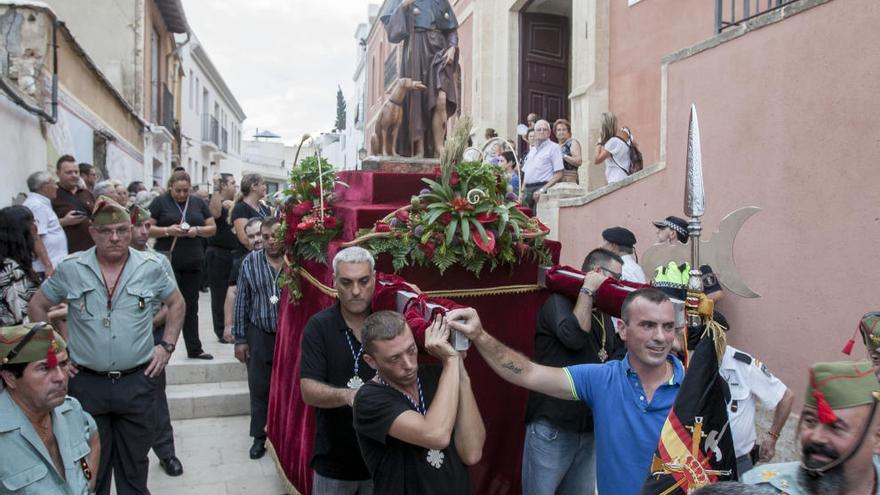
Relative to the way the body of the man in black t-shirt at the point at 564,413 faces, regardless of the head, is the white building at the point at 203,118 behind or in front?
behind

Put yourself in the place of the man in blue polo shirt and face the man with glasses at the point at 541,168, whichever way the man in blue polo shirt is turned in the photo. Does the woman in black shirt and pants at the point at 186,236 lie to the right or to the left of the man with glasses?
left

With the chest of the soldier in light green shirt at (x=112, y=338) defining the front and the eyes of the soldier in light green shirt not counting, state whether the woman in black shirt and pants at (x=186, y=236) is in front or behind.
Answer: behind

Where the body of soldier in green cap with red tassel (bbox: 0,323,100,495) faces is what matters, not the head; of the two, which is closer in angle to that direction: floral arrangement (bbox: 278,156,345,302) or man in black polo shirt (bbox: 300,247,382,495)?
the man in black polo shirt

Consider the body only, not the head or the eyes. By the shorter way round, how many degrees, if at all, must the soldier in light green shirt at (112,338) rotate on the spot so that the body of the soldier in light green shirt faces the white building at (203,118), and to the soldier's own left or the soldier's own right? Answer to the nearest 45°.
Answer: approximately 180°

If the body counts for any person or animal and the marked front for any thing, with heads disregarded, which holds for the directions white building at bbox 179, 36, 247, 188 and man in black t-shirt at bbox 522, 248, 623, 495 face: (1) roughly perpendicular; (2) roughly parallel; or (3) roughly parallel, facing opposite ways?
roughly perpendicular

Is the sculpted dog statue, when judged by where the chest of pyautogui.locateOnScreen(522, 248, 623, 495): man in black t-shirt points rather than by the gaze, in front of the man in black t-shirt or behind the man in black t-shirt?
behind

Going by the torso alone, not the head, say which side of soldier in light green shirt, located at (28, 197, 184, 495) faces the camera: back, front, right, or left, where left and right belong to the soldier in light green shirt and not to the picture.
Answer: front

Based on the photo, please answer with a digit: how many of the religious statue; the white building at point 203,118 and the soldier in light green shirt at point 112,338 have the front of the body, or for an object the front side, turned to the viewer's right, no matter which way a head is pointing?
1

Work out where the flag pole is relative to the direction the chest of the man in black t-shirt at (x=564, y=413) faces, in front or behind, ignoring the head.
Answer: in front

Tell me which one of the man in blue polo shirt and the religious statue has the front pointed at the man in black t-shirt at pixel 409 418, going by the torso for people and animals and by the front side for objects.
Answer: the religious statue

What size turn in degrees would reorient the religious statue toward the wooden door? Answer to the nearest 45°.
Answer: approximately 180°

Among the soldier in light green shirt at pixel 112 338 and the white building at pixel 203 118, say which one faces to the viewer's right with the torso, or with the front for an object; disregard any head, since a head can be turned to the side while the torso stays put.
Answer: the white building

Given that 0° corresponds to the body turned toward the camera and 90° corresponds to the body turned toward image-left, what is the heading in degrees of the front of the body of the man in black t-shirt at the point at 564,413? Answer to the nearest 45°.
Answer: approximately 315°

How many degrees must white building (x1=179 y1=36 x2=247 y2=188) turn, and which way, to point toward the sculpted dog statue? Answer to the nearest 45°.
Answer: approximately 90° to its right
